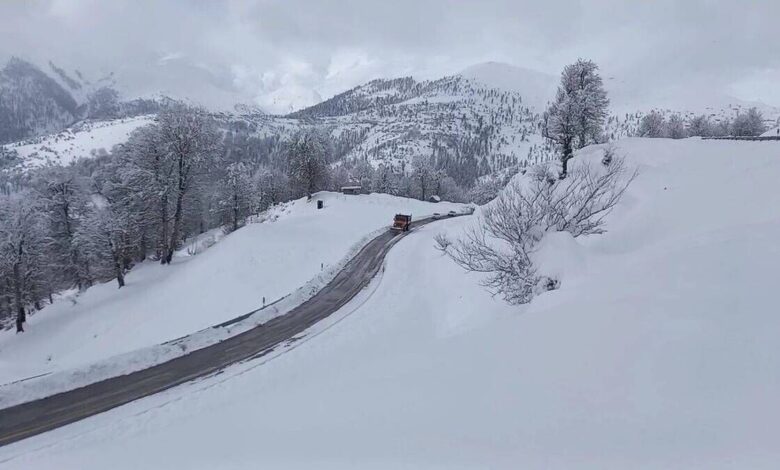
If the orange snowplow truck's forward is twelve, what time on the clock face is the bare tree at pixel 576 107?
The bare tree is roughly at 8 o'clock from the orange snowplow truck.

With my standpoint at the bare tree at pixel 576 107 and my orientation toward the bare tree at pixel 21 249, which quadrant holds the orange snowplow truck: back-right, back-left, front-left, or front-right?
front-right

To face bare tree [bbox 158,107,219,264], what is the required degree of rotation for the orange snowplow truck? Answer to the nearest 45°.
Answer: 0° — it already faces it

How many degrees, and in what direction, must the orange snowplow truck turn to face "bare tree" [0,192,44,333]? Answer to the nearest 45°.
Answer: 0° — it already faces it

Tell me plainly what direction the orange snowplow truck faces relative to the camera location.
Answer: facing the viewer and to the left of the viewer
